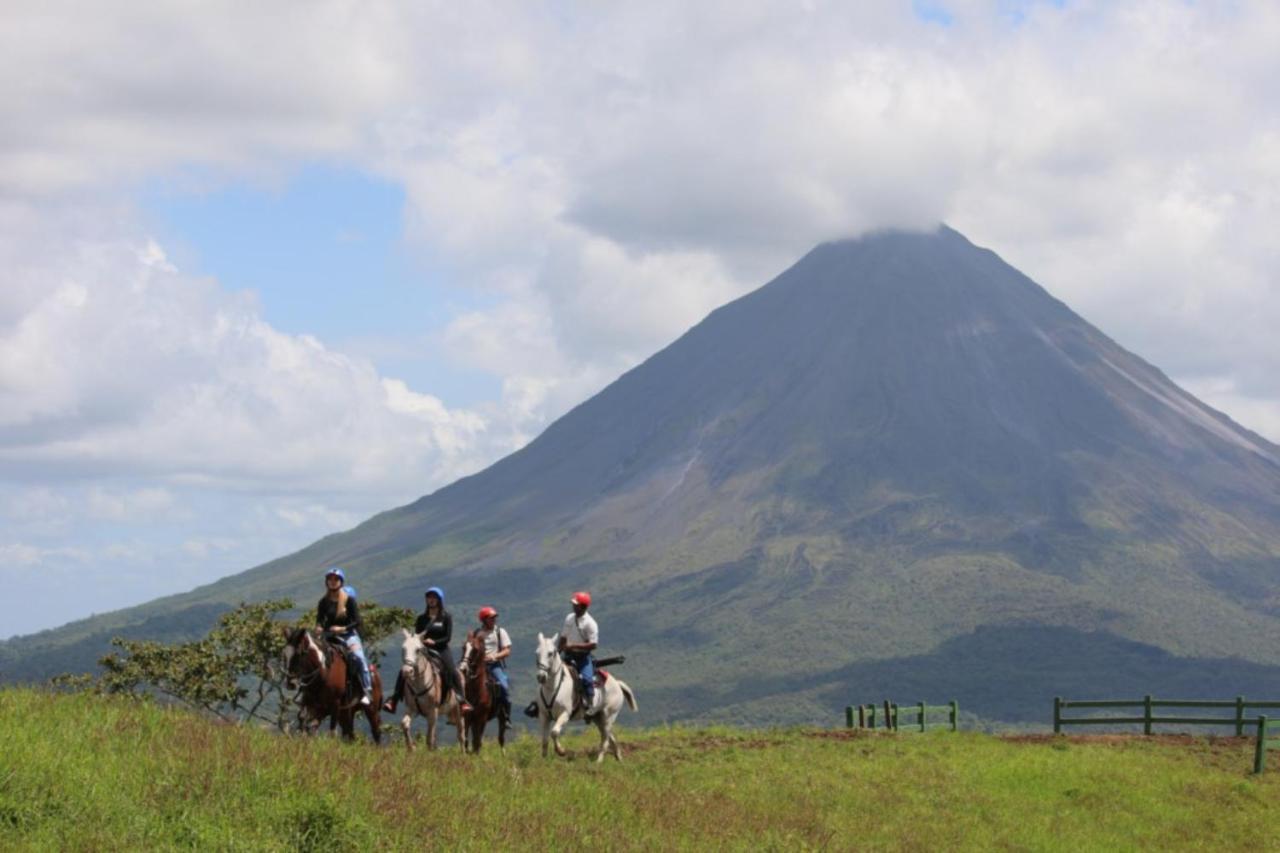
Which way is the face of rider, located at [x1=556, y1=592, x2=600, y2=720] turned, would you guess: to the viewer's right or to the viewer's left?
to the viewer's left

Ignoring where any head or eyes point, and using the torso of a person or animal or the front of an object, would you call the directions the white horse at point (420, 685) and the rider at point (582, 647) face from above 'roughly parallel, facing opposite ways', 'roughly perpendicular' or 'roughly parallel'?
roughly parallel

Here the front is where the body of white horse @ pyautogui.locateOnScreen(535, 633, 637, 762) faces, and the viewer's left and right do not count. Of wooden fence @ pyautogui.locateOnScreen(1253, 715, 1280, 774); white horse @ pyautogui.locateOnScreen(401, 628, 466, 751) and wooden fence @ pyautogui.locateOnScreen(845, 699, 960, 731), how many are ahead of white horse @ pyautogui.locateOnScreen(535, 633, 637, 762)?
1

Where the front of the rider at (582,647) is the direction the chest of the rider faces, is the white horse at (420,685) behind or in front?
in front

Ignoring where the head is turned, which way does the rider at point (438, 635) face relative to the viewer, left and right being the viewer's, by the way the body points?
facing the viewer and to the left of the viewer

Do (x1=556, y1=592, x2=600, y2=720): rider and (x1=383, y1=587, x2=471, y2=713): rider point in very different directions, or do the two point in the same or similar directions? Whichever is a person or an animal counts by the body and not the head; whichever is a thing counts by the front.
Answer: same or similar directions

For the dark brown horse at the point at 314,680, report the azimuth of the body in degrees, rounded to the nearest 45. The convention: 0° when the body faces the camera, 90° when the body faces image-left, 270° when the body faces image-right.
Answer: approximately 45°

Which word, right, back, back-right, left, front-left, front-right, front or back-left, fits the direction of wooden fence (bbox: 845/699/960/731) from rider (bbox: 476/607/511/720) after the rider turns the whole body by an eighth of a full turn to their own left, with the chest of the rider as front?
back-left

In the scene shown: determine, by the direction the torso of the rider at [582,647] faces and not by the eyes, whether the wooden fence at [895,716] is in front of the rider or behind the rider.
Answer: behind
